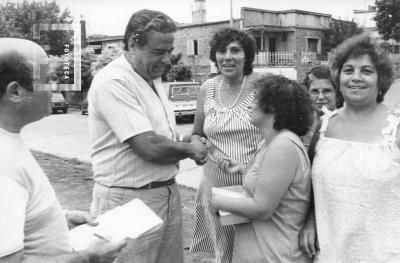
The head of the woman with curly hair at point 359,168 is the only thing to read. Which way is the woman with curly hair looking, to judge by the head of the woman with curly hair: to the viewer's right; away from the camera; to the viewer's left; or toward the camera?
toward the camera

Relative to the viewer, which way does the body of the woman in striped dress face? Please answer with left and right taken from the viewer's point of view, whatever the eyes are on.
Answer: facing the viewer

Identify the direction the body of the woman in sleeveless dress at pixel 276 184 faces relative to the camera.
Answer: to the viewer's left

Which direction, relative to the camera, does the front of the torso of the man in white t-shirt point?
to the viewer's right

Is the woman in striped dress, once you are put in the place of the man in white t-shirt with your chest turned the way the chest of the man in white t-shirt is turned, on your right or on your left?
on your left

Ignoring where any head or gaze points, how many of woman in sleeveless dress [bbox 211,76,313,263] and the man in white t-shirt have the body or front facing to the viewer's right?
1

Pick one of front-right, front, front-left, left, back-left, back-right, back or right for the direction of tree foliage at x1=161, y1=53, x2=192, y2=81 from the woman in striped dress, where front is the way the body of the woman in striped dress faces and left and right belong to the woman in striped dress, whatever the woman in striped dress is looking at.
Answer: back

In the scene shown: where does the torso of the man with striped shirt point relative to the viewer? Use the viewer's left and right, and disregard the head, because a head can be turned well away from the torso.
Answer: facing the viewer and to the right of the viewer

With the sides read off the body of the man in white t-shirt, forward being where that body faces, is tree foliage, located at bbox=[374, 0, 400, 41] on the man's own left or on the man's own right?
on the man's own left

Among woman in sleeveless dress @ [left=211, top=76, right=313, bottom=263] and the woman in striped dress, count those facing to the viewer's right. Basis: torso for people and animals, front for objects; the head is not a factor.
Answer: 0
